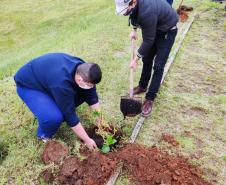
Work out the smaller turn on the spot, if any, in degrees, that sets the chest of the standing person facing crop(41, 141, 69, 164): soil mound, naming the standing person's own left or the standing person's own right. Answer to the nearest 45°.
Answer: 0° — they already face it

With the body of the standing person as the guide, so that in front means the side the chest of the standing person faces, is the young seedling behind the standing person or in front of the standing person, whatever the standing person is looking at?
in front

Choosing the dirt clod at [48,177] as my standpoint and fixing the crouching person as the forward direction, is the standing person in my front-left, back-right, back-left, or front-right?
front-right

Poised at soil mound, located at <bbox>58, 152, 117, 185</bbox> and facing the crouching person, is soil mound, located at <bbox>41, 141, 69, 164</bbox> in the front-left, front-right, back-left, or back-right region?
front-left

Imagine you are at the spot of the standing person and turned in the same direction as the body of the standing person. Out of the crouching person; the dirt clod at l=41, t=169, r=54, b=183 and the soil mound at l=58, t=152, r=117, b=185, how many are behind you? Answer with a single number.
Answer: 0

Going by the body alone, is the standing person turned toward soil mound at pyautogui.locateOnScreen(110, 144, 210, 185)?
no

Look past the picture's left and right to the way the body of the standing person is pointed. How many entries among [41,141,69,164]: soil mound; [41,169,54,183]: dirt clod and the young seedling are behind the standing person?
0

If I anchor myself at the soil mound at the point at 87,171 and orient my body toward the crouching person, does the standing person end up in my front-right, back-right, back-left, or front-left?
front-right

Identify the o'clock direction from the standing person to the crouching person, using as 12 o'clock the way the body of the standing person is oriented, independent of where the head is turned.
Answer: The crouching person is roughly at 12 o'clock from the standing person.

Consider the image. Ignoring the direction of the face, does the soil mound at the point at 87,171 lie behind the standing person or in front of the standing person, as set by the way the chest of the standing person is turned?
in front

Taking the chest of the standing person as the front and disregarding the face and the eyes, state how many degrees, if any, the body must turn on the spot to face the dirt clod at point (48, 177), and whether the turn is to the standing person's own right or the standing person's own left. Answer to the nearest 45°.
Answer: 0° — they already face it

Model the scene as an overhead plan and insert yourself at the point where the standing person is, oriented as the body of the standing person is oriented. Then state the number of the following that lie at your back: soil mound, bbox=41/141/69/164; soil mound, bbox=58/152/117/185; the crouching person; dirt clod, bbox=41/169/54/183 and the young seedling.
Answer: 0

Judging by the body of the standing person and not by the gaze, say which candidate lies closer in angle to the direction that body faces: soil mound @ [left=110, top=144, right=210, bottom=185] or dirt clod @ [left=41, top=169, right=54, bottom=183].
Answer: the dirt clod

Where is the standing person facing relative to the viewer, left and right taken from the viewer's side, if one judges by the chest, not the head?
facing the viewer and to the left of the viewer

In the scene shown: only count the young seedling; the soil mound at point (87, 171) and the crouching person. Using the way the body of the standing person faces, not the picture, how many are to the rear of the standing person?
0
